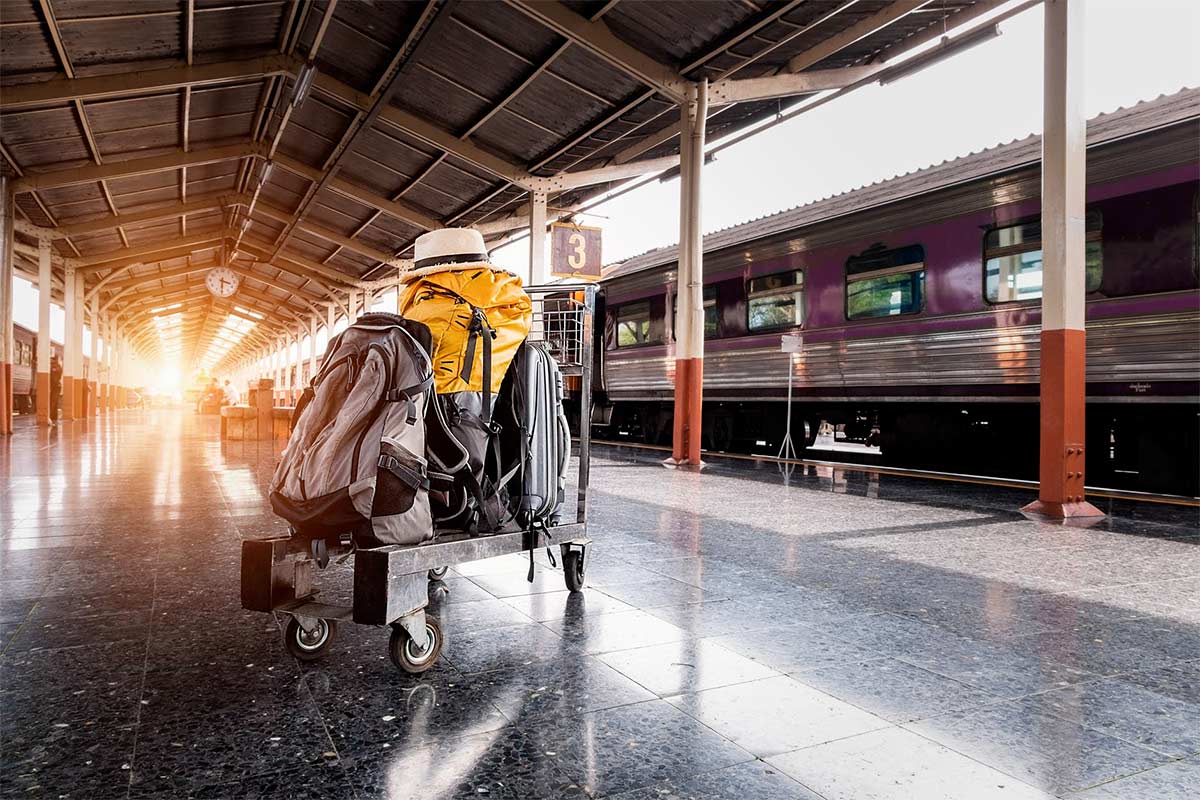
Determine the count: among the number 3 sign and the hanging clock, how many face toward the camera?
2

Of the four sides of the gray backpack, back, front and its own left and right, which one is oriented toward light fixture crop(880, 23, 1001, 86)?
back

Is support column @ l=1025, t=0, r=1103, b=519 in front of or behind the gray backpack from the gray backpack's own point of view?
behind

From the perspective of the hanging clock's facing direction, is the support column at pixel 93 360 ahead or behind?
behind

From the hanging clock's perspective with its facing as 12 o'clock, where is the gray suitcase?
The gray suitcase is roughly at 12 o'clock from the hanging clock.

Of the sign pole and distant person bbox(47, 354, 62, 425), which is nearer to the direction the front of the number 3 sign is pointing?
the sign pole

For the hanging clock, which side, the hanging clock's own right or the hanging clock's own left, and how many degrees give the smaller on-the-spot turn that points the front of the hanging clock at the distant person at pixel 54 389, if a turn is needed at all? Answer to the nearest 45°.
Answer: approximately 90° to the hanging clock's own right

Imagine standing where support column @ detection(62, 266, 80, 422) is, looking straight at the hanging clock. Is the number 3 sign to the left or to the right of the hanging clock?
right

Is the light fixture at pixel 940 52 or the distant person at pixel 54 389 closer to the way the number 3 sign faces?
the light fixture

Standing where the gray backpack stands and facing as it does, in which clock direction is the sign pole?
The sign pole is roughly at 6 o'clock from the gray backpack.

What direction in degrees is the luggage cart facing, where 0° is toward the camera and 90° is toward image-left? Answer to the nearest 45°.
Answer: approximately 45°

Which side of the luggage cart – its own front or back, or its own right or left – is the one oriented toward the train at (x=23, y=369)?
right

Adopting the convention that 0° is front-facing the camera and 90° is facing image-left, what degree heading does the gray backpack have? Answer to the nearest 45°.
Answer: approximately 45°
